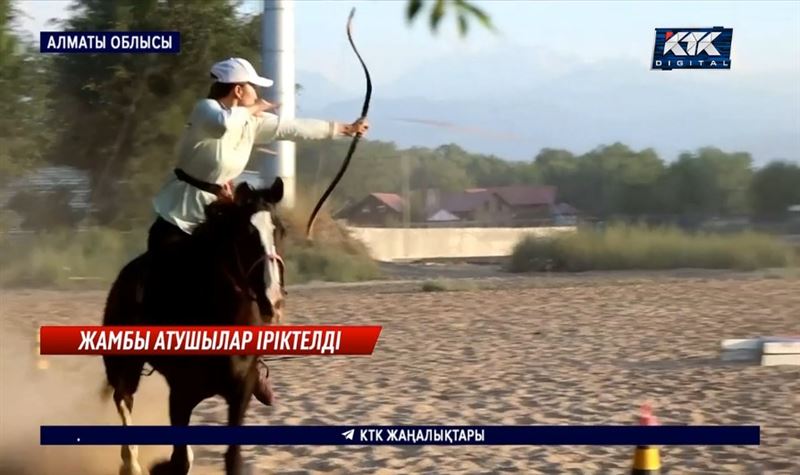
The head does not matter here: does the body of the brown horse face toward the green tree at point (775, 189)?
no

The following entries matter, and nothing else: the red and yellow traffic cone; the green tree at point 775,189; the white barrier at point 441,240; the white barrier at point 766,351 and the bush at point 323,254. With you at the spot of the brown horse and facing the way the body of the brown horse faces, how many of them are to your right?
0

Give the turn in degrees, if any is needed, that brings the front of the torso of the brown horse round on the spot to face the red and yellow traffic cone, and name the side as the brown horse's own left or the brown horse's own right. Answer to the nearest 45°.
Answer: approximately 45° to the brown horse's own left

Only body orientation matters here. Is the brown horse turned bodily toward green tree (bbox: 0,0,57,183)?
no

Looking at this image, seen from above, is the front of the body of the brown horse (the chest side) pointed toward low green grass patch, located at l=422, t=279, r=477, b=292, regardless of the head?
no

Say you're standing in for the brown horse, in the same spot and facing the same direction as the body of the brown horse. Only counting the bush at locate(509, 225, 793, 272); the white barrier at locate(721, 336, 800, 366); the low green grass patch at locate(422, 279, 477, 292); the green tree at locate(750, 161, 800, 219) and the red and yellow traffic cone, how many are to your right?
0

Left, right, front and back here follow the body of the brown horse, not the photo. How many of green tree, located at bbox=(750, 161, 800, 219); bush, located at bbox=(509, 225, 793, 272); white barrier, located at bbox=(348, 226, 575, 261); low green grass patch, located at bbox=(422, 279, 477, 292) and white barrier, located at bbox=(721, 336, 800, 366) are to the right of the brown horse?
0

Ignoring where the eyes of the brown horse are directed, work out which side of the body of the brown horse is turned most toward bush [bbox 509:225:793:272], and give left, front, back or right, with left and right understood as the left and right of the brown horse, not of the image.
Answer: left

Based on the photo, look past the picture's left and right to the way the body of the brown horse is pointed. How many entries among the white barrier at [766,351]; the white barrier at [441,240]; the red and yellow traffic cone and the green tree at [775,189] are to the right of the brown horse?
0

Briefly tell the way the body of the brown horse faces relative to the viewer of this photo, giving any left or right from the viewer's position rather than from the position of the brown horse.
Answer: facing the viewer and to the right of the viewer

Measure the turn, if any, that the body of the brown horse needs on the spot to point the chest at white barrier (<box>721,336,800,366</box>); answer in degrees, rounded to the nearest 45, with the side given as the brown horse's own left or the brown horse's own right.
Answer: approximately 90° to the brown horse's own left

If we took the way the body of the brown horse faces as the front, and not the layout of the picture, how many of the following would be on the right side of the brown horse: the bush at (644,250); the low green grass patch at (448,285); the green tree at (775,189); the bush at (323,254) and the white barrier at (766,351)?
0
